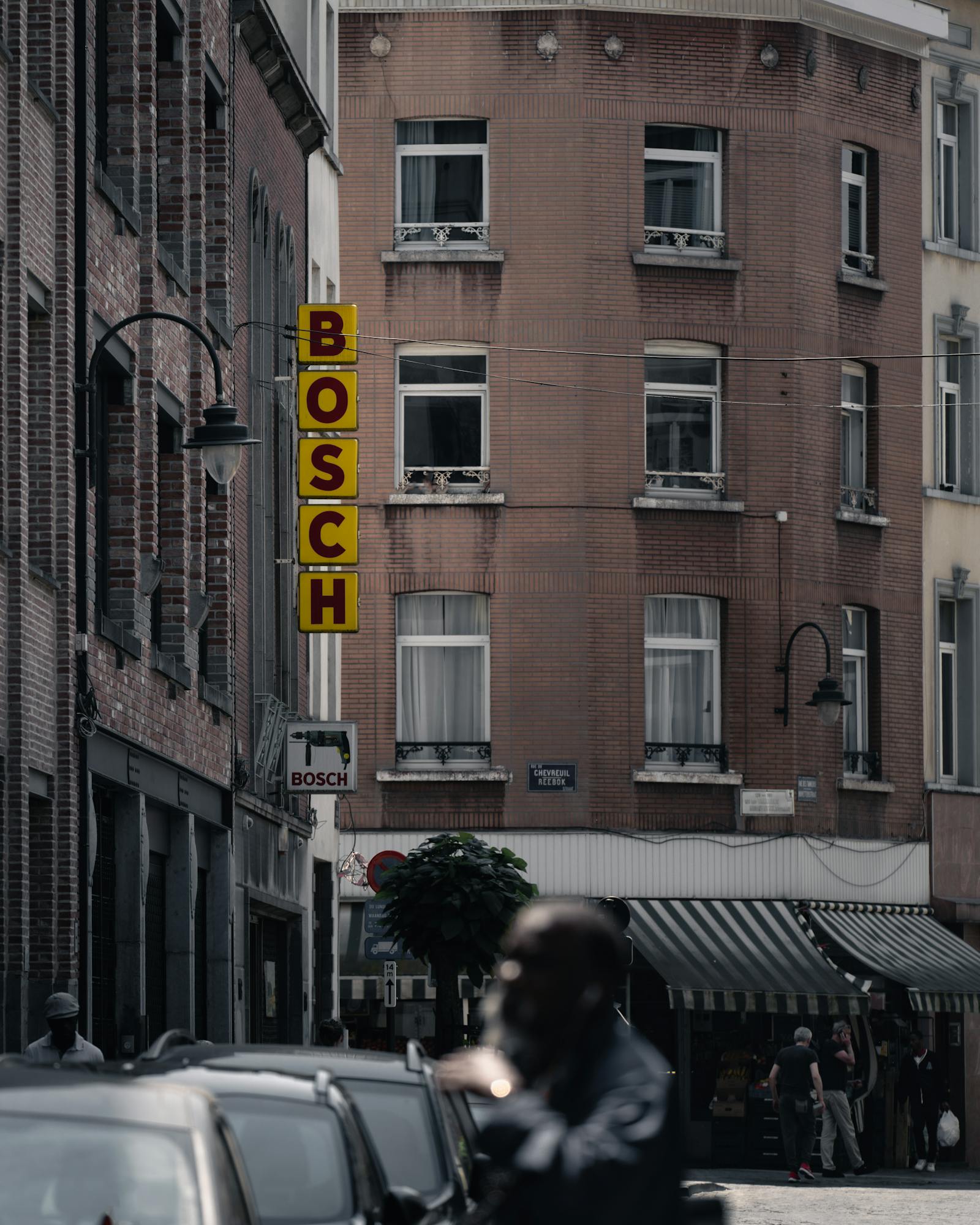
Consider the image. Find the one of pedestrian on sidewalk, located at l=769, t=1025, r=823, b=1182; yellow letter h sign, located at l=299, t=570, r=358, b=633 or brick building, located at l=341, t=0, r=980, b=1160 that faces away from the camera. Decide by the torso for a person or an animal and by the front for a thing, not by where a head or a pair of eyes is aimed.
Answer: the pedestrian on sidewalk

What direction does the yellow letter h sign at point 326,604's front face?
toward the camera

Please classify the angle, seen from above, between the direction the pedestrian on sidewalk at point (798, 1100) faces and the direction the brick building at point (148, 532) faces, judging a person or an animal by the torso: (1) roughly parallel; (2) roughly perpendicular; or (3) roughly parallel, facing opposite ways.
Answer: roughly perpendicular

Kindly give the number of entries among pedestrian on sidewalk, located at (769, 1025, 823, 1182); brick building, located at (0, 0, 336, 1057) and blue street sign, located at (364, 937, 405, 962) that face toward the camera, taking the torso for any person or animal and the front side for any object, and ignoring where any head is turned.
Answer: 1

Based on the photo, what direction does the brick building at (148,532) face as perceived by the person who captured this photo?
facing to the right of the viewer

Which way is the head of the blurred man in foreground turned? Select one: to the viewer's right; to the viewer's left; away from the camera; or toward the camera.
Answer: to the viewer's left

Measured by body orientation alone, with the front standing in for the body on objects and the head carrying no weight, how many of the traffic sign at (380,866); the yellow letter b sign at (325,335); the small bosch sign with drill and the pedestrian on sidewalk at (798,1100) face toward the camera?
3

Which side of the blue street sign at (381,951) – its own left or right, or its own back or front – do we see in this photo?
front

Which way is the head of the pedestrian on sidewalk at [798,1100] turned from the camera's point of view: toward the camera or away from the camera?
away from the camera

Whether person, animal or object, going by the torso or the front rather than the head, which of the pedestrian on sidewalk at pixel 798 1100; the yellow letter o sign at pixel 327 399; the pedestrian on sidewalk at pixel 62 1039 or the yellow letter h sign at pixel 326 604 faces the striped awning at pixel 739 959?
the pedestrian on sidewalk at pixel 798 1100

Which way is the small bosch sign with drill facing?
toward the camera

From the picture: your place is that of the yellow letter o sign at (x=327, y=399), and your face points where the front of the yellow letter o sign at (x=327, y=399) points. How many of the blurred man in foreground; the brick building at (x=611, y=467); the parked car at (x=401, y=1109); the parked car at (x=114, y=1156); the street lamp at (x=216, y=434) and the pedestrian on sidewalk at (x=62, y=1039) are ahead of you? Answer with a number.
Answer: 5

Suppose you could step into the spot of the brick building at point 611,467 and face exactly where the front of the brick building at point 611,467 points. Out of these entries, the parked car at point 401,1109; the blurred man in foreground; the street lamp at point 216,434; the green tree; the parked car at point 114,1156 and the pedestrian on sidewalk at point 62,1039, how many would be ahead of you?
6

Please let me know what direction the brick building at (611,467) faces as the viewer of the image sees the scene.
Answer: facing the viewer
